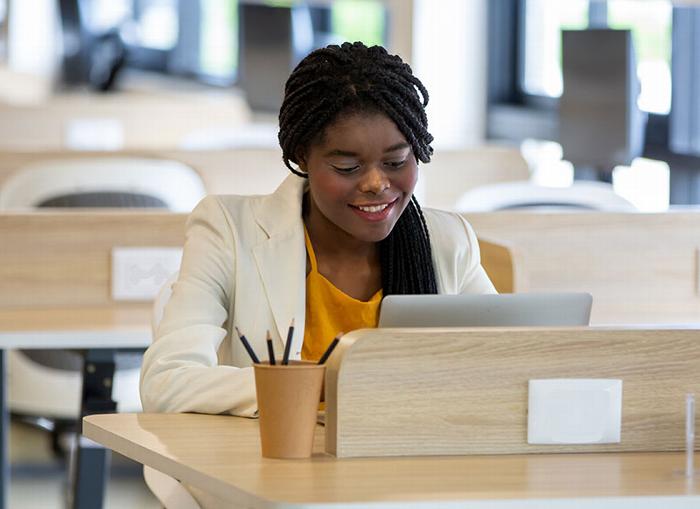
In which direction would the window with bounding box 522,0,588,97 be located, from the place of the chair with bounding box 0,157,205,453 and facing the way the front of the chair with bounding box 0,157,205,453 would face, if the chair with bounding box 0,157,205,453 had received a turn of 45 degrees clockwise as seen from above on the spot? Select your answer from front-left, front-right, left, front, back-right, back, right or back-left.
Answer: back

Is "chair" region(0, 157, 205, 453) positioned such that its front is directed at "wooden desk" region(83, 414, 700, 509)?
yes

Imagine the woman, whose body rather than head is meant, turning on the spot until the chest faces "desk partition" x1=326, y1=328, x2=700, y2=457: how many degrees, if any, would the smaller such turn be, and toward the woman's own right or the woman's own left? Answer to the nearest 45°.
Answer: approximately 45° to the woman's own right

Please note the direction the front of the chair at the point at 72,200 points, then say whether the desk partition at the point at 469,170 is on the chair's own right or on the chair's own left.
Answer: on the chair's own left

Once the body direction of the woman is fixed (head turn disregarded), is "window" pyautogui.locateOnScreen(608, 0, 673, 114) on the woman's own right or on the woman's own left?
on the woman's own left

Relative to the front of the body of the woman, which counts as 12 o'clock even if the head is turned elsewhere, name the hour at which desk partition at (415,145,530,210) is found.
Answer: The desk partition is roughly at 8 o'clock from the woman.

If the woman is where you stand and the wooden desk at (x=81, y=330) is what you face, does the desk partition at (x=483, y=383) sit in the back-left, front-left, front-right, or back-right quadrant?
back-left

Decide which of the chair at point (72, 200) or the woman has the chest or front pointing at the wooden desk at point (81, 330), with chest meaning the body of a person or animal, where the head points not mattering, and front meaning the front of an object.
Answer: the chair

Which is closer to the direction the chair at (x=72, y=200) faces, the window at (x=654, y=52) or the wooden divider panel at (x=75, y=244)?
the wooden divider panel

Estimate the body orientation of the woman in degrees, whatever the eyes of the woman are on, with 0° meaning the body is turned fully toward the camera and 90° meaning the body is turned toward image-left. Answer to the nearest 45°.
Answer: approximately 315°

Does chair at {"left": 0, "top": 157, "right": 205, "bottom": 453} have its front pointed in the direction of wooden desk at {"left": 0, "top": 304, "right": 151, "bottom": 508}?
yes
